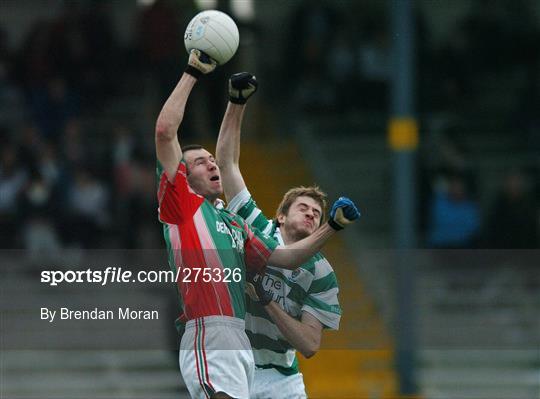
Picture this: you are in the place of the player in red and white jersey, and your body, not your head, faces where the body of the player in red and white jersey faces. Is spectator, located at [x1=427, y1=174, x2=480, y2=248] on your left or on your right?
on your left

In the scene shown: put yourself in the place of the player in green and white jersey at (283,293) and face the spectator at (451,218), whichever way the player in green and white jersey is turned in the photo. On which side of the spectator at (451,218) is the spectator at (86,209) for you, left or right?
left

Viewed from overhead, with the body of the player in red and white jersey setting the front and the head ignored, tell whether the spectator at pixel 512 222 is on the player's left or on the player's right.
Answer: on the player's left

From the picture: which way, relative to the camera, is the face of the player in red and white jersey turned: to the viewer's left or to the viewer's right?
to the viewer's right

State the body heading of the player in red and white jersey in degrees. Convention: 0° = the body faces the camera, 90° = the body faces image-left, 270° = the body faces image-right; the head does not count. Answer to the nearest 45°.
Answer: approximately 315°

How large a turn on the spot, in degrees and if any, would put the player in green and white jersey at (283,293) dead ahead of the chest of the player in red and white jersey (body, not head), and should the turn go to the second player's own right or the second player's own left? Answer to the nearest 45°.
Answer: approximately 90° to the second player's own left

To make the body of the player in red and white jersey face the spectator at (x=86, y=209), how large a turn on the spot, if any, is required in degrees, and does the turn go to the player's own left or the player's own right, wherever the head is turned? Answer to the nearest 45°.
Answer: approximately 135° to the player's own left
